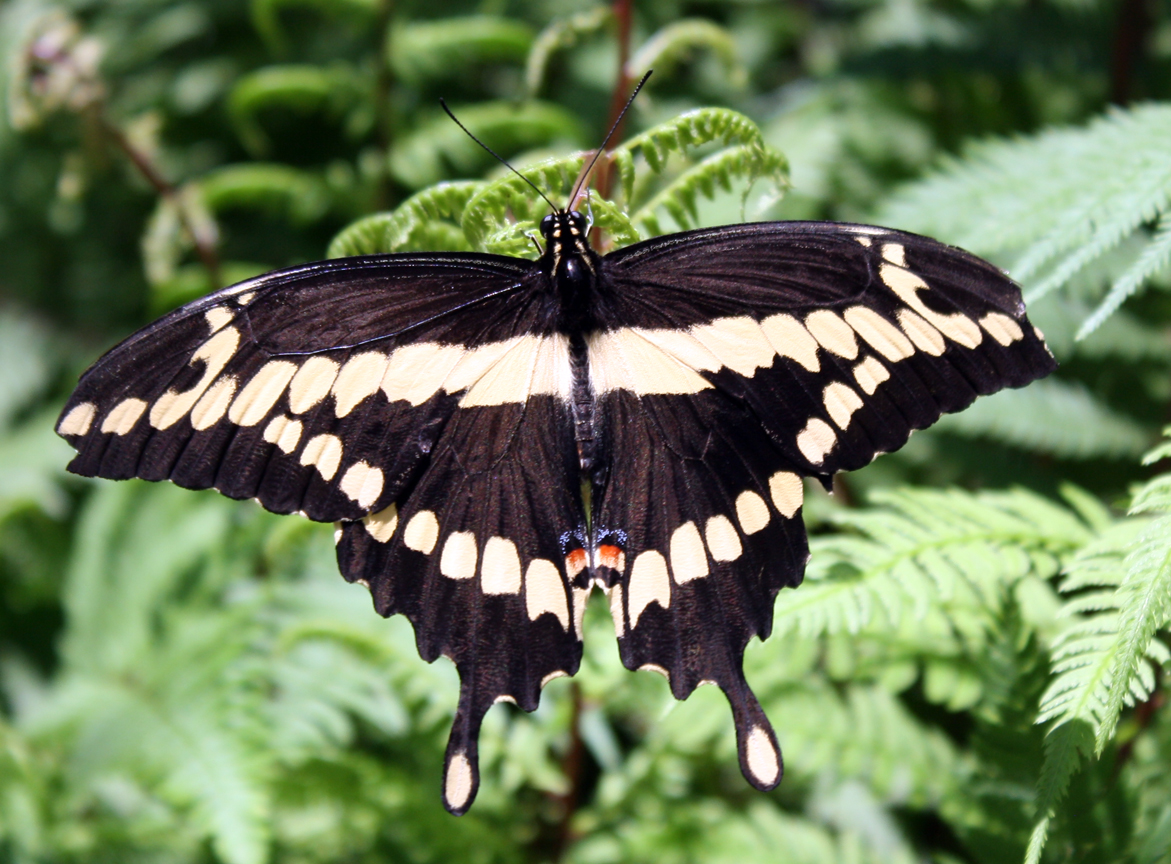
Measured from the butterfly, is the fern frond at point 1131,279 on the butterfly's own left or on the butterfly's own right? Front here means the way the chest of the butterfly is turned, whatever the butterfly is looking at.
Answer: on the butterfly's own right

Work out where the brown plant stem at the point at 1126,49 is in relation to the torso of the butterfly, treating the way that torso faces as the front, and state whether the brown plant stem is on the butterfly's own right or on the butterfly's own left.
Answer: on the butterfly's own right

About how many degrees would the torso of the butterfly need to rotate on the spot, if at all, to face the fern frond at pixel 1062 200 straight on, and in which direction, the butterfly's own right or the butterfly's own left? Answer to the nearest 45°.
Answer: approximately 90° to the butterfly's own right

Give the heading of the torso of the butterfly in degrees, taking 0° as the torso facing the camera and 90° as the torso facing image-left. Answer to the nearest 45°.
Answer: approximately 180°
